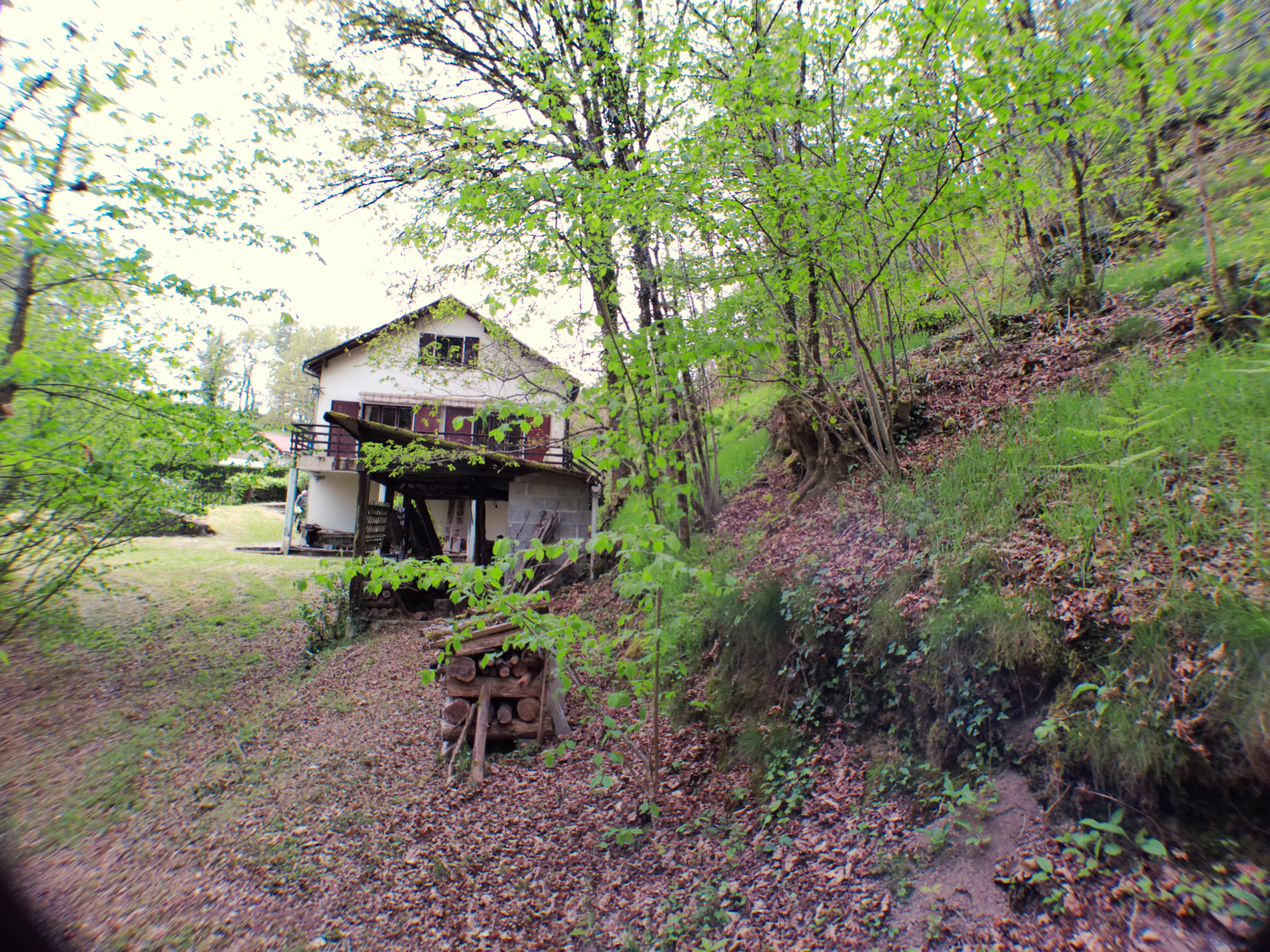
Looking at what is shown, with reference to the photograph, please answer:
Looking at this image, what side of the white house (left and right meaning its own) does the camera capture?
front

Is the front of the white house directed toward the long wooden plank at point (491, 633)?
yes

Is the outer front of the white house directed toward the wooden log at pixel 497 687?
yes

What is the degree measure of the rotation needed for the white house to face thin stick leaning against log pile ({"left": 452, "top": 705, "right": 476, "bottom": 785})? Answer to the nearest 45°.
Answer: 0° — it already faces it

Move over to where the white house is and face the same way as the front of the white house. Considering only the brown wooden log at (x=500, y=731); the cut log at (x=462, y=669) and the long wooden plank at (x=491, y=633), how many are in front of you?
3

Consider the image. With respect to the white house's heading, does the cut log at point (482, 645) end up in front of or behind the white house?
in front

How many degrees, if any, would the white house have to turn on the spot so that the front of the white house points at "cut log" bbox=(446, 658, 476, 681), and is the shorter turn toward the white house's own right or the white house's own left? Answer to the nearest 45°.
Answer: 0° — it already faces it

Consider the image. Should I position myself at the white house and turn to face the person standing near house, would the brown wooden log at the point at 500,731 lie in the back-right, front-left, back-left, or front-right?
back-left

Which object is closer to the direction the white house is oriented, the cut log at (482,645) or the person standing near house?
the cut log

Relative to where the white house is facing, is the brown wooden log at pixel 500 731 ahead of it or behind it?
ahead
